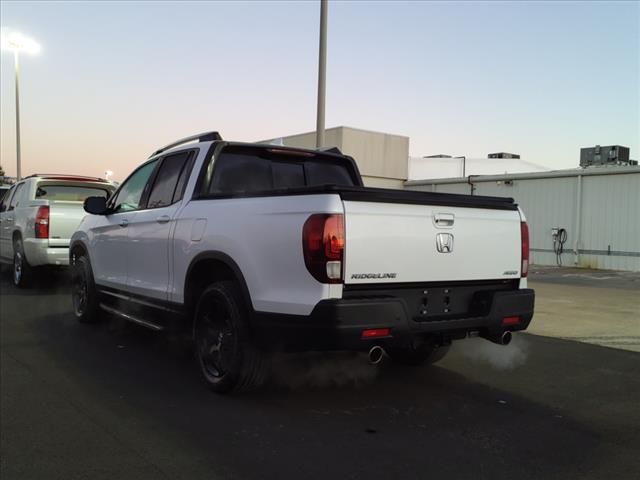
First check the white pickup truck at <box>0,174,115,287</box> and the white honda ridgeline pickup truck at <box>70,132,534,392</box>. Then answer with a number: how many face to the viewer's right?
0

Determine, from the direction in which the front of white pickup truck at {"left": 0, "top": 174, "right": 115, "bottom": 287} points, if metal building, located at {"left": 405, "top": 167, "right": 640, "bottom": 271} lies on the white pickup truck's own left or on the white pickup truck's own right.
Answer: on the white pickup truck's own right

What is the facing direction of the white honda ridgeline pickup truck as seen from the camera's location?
facing away from the viewer and to the left of the viewer

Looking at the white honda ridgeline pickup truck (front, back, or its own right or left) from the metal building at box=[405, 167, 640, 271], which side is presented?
right

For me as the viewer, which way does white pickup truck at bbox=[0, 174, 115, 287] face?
facing away from the viewer and to the left of the viewer
